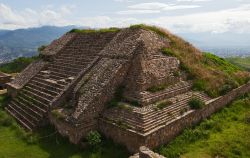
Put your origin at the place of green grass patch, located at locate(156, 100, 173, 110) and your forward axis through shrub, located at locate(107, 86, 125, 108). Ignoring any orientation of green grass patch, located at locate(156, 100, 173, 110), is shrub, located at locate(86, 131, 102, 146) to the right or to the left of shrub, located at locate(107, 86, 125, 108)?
left

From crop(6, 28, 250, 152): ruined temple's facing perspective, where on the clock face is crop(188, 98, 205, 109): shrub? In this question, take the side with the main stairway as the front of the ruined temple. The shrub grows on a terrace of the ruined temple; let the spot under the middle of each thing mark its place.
The shrub is roughly at 8 o'clock from the ruined temple.

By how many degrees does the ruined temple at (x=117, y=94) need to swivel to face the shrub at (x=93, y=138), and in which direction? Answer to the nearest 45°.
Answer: approximately 45° to its left
